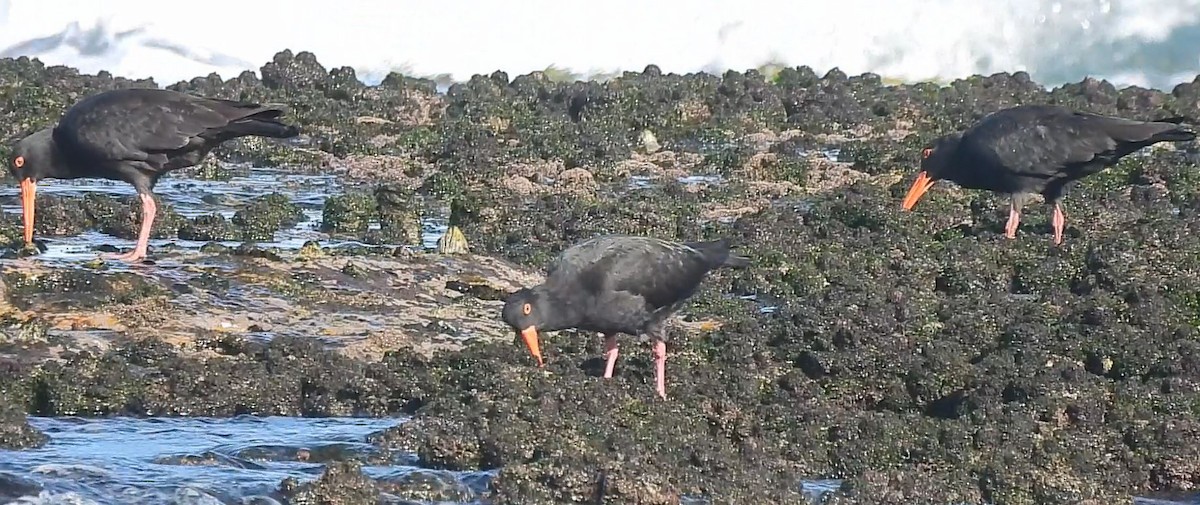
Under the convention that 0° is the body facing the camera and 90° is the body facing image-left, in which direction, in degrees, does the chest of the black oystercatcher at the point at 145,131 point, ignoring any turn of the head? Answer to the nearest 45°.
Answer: approximately 90°

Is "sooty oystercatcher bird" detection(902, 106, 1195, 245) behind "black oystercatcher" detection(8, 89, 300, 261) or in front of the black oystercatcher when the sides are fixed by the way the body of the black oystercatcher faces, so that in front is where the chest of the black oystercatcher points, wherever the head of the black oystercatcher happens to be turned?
behind

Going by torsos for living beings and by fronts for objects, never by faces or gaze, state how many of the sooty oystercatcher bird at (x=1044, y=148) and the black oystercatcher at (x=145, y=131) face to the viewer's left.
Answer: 2

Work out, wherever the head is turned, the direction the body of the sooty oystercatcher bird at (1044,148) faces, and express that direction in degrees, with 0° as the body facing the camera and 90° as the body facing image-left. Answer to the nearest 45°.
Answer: approximately 90°

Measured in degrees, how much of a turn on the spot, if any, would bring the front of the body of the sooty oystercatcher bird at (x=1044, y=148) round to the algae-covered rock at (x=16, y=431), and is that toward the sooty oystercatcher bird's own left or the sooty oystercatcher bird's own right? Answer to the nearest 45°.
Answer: approximately 45° to the sooty oystercatcher bird's own left

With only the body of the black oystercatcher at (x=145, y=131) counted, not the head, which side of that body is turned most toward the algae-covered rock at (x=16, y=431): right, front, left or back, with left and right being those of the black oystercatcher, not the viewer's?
left

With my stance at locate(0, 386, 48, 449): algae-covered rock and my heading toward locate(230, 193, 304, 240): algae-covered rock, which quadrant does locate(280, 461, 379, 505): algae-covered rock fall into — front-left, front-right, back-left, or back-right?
back-right

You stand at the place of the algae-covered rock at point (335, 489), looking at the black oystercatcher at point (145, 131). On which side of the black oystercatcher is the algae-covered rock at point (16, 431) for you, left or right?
left
